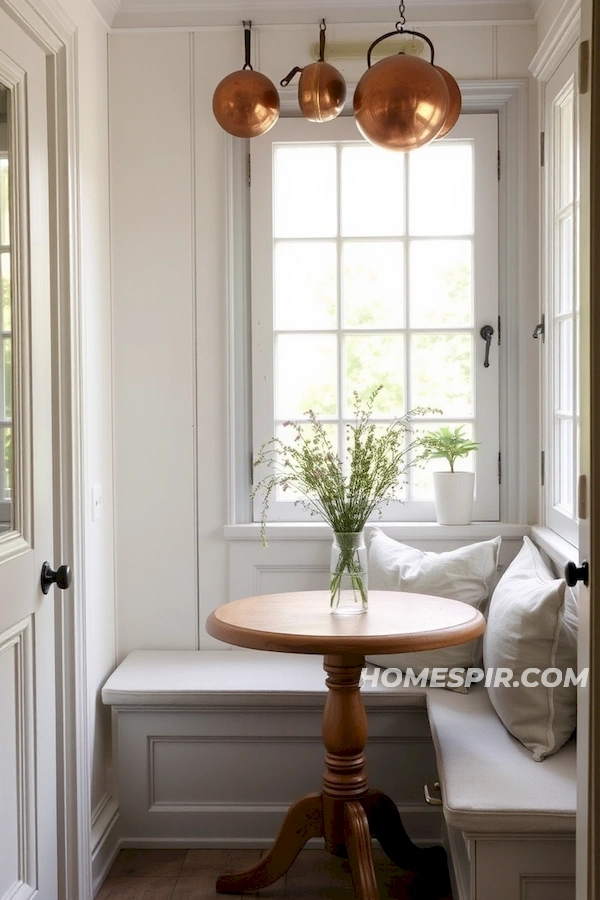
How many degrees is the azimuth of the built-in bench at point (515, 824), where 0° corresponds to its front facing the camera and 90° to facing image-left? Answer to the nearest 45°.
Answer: approximately 90°

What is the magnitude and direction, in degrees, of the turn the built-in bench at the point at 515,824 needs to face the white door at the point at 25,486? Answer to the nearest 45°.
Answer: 0° — it already faces it

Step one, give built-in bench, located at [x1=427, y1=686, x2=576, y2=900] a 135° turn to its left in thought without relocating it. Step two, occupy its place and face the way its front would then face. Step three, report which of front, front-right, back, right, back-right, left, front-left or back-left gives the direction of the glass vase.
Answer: back

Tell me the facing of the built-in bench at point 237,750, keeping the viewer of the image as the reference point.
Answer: facing the viewer
